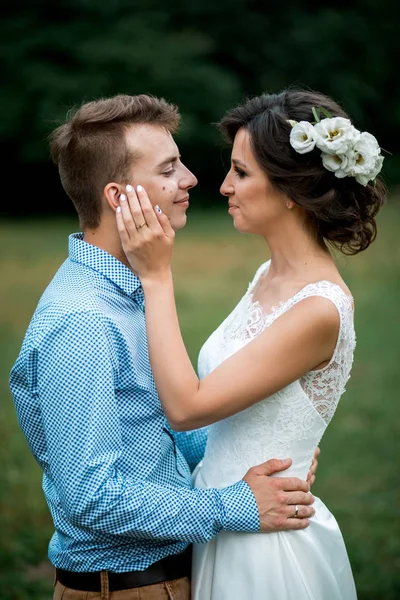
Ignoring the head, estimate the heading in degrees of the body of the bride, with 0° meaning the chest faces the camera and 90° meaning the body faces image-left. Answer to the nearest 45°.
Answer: approximately 90°

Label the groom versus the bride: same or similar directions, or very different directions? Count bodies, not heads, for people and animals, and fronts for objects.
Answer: very different directions

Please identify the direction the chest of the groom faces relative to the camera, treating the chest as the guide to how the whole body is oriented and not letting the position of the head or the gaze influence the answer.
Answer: to the viewer's right

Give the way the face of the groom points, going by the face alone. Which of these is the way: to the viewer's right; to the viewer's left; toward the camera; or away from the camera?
to the viewer's right

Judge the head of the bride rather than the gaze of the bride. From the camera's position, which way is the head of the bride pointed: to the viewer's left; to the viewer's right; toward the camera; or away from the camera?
to the viewer's left
